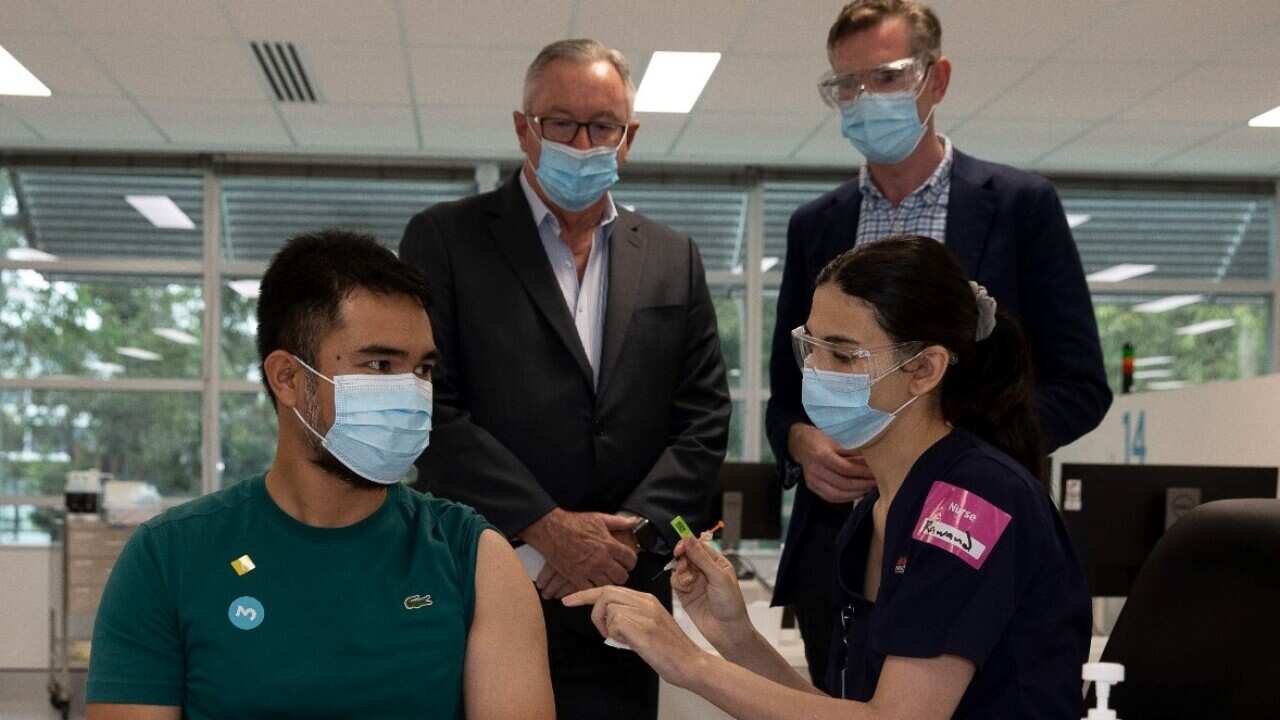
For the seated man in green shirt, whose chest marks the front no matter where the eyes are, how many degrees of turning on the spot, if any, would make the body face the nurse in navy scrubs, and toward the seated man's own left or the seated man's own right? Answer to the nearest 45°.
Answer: approximately 90° to the seated man's own left

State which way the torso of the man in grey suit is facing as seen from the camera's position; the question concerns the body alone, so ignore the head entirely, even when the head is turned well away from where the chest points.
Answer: toward the camera

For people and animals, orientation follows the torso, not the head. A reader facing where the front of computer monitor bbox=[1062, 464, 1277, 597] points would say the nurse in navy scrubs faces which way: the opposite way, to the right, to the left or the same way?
to the left

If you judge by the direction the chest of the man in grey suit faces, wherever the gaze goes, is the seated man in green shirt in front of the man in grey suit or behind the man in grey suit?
in front

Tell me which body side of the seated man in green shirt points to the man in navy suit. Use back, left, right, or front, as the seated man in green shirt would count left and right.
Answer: left

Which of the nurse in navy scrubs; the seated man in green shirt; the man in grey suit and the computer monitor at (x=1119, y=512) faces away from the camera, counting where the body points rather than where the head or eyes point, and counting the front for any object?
the computer monitor

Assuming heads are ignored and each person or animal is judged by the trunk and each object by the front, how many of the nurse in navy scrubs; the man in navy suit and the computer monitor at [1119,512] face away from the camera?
1

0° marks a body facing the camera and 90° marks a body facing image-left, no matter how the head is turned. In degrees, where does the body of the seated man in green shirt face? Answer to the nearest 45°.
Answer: approximately 0°

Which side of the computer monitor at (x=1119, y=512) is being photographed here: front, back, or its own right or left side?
back

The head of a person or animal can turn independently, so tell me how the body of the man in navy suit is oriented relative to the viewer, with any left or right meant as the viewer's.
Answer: facing the viewer and to the left of the viewer

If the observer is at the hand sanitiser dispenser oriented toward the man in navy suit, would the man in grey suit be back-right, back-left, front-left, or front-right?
front-left

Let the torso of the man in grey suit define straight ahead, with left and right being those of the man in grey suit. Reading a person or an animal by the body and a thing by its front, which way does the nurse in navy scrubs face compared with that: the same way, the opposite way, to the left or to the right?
to the right
